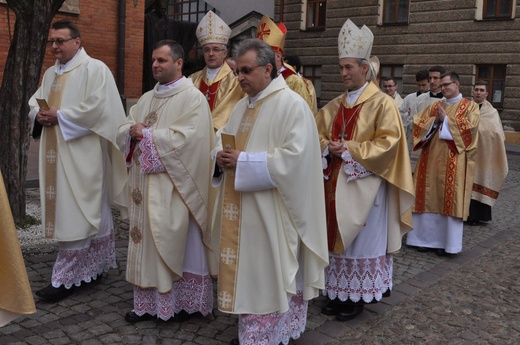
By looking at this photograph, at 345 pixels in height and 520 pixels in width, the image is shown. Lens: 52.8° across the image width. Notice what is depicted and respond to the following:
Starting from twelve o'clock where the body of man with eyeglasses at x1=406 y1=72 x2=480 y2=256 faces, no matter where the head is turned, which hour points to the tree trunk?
The tree trunk is roughly at 1 o'clock from the man with eyeglasses.

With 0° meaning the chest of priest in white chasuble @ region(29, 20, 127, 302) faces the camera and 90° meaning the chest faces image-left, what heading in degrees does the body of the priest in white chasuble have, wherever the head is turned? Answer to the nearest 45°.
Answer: approximately 45°

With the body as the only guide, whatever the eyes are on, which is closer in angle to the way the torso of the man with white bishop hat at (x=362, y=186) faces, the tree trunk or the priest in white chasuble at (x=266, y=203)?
the priest in white chasuble

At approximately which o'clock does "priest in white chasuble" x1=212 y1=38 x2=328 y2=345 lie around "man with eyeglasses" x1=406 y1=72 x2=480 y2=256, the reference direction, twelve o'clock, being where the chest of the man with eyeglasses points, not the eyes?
The priest in white chasuble is roughly at 11 o'clock from the man with eyeglasses.
